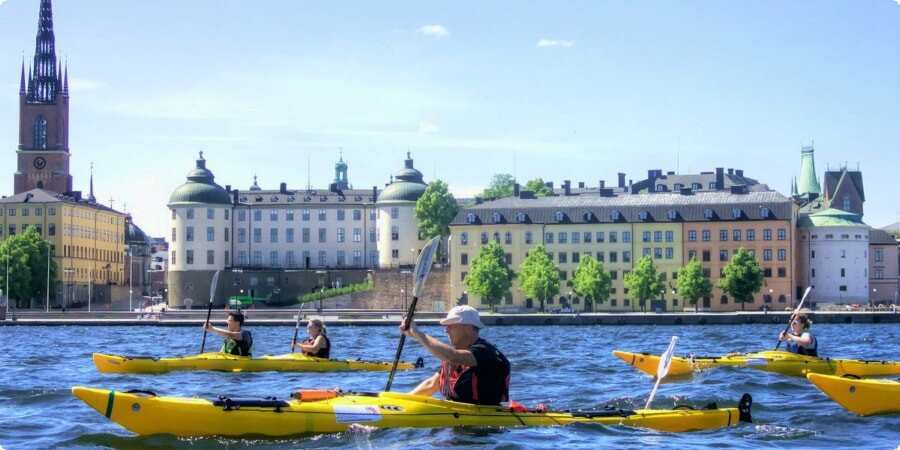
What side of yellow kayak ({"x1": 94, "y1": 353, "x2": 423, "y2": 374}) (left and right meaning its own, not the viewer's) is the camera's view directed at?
left

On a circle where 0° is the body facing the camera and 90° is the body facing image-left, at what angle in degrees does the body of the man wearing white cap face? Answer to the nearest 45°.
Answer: approximately 90°

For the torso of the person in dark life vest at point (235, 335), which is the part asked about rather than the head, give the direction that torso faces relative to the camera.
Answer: to the viewer's left

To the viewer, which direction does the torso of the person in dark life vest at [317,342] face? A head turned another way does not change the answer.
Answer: to the viewer's left

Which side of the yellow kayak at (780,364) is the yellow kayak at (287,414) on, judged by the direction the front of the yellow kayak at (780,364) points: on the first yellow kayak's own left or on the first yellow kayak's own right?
on the first yellow kayak's own left

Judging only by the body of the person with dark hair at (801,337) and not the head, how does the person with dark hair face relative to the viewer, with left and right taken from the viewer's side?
facing to the left of the viewer

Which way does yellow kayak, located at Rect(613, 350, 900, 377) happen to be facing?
to the viewer's left

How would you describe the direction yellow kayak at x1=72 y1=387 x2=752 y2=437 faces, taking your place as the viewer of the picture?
facing to the left of the viewer

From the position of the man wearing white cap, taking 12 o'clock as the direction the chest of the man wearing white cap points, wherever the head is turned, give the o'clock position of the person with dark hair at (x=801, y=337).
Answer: The person with dark hair is roughly at 4 o'clock from the man wearing white cap.
